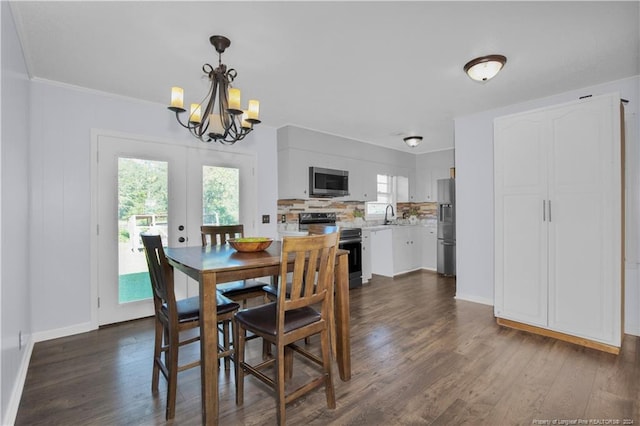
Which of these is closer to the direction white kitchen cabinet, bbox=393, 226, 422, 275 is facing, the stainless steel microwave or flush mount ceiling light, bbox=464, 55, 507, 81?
the flush mount ceiling light

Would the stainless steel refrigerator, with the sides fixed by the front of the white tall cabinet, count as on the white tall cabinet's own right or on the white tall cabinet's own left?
on the white tall cabinet's own right

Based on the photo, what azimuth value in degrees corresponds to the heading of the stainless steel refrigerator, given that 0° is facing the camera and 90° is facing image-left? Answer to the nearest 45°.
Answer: approximately 45°

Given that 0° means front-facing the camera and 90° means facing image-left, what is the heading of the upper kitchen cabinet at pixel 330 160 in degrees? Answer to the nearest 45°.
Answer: approximately 315°

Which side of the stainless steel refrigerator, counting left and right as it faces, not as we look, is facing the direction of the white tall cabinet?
left

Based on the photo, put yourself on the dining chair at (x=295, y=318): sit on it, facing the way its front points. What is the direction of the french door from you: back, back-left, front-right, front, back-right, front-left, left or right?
front

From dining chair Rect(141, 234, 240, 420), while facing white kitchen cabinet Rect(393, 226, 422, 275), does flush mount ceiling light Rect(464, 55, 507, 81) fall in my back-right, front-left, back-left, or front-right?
front-right

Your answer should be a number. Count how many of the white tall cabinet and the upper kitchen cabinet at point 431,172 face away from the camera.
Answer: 0

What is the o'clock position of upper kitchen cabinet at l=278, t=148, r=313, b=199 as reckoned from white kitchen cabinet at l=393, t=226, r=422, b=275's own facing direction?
The upper kitchen cabinet is roughly at 3 o'clock from the white kitchen cabinet.

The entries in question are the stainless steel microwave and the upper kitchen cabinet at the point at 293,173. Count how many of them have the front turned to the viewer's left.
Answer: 0

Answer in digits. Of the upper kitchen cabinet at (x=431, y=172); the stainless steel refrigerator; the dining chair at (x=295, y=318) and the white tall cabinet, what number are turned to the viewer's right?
0

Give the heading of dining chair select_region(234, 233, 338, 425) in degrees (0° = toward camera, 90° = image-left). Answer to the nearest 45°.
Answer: approximately 135°

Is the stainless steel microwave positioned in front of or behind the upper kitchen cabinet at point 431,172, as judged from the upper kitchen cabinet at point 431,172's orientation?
in front

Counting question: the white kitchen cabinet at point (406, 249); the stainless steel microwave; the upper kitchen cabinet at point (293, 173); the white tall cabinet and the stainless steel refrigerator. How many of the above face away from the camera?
0

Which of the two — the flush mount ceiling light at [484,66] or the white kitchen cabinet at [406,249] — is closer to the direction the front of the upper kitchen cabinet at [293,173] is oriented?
the flush mount ceiling light

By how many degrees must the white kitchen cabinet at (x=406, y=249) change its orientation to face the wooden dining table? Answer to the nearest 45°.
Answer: approximately 45° to its right

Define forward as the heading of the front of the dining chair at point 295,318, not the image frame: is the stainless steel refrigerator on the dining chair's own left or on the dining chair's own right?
on the dining chair's own right
